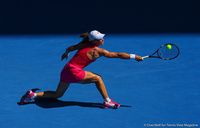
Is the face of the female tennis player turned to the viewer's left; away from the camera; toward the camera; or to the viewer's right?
to the viewer's right

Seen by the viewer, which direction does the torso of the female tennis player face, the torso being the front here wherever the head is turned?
to the viewer's right
